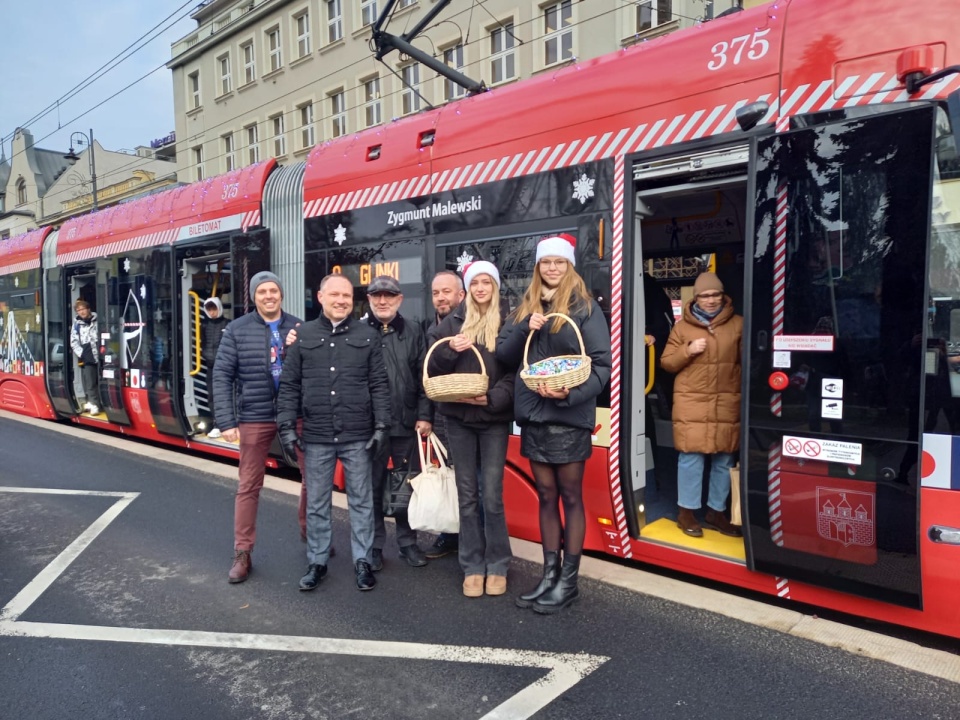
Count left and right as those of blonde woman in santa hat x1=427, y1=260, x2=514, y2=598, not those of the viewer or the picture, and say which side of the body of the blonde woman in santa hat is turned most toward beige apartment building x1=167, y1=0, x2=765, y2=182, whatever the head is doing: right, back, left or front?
back

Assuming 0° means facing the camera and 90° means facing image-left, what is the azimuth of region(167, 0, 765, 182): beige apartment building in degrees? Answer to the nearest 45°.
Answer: approximately 45°

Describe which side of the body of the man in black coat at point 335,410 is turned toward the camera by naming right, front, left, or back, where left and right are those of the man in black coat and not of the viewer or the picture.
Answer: front

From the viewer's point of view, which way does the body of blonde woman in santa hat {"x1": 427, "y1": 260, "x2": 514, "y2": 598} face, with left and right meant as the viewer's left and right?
facing the viewer

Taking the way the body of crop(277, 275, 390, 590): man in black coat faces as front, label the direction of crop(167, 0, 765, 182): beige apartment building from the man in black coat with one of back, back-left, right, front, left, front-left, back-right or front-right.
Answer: back

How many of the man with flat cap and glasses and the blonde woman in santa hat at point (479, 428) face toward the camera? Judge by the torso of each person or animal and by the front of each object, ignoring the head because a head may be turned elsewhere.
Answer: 2

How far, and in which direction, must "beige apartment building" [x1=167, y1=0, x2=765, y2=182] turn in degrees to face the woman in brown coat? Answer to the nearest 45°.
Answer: approximately 45° to its left

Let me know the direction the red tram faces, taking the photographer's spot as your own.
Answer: facing the viewer and to the right of the viewer

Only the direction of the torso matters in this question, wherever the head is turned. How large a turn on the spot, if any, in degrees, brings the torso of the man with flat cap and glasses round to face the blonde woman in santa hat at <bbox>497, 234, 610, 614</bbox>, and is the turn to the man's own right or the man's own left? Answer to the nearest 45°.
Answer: approximately 45° to the man's own left

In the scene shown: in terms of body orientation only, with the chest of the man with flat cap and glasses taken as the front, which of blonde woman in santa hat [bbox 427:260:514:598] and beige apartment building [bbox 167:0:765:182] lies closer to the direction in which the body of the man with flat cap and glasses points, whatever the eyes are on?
the blonde woman in santa hat

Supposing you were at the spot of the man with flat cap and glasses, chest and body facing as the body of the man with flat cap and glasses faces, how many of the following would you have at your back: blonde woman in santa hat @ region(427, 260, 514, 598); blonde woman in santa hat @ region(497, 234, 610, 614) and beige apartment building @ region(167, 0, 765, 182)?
1

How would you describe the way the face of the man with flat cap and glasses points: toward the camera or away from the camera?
toward the camera
